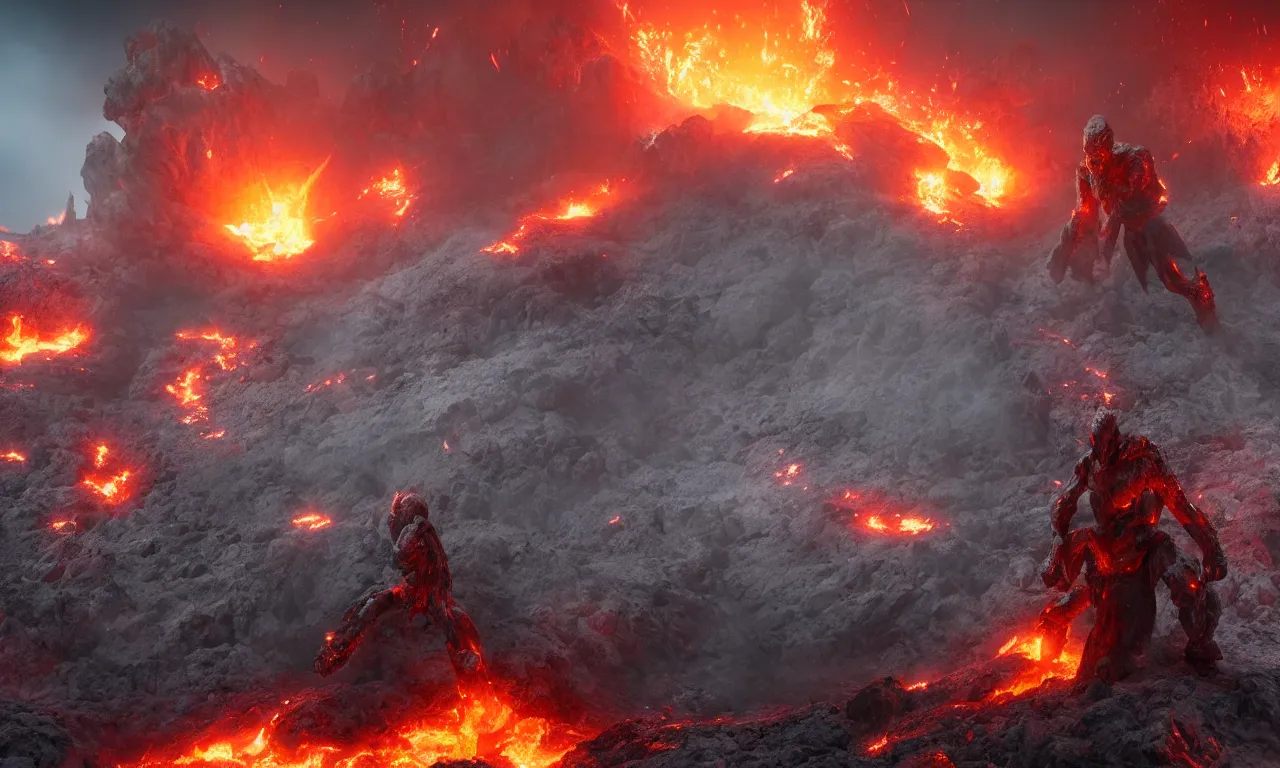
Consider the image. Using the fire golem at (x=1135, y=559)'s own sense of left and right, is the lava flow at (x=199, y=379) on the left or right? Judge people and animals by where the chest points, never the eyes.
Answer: on its right

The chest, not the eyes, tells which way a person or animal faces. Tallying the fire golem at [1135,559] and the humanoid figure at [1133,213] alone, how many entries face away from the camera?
0

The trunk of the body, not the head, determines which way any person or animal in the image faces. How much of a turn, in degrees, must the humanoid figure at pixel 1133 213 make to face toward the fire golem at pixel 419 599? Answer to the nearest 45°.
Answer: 0° — it already faces it

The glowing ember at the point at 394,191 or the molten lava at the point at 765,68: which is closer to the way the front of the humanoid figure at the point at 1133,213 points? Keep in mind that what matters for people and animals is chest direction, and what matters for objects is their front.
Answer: the glowing ember

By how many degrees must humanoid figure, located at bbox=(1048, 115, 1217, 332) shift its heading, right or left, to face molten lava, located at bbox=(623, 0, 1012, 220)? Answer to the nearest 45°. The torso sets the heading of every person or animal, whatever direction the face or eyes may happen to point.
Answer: approximately 90° to its right

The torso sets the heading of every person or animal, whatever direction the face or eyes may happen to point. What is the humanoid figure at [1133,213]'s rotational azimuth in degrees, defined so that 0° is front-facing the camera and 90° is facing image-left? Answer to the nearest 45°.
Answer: approximately 45°

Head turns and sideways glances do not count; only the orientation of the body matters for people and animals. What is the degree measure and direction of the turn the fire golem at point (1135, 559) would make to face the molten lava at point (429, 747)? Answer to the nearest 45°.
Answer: approximately 45° to its right

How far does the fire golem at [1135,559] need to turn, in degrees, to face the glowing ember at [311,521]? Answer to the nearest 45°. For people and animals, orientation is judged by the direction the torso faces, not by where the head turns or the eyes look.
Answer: approximately 45° to its right

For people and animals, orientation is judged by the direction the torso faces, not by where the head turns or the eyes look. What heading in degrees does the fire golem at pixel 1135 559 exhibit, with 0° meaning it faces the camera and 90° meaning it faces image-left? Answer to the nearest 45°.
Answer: approximately 45°
